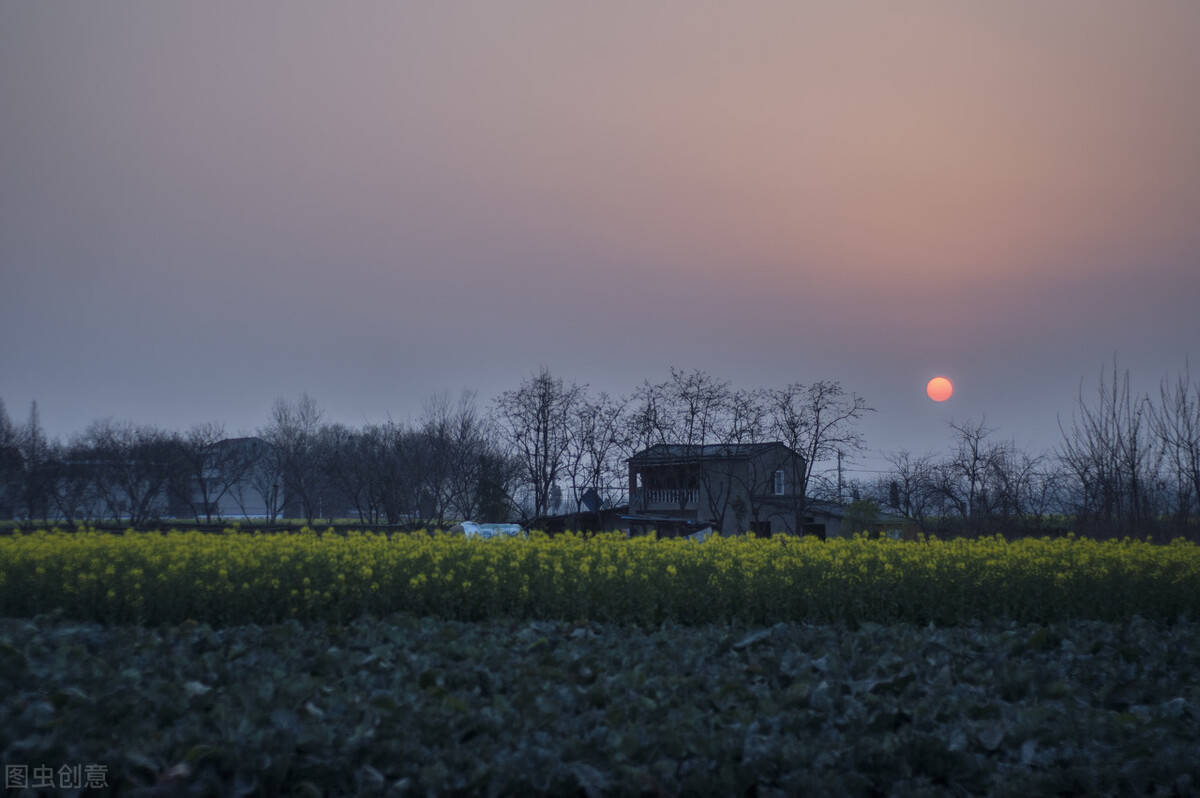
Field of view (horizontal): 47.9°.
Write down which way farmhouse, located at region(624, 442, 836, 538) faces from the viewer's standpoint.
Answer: facing the viewer and to the left of the viewer

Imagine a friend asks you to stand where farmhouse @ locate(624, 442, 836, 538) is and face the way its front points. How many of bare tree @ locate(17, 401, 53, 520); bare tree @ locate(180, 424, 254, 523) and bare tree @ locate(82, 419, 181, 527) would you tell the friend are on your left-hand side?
0

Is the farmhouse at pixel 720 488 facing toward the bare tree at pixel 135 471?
no

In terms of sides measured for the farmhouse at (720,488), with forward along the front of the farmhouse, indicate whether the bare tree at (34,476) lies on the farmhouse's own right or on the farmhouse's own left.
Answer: on the farmhouse's own right

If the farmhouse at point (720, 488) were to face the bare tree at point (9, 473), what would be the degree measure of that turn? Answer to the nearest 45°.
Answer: approximately 45° to its right

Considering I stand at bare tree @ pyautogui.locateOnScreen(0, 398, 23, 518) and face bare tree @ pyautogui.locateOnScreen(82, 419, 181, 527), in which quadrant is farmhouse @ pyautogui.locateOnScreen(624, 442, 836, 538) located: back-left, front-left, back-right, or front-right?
front-right

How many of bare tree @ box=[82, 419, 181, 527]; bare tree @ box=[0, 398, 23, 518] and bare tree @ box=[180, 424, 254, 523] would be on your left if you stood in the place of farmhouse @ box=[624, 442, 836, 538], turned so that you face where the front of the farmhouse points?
0

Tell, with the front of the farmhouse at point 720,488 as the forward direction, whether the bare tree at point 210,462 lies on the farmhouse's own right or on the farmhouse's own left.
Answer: on the farmhouse's own right

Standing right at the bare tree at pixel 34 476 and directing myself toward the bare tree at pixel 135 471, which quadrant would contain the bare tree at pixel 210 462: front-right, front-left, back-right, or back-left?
front-left
